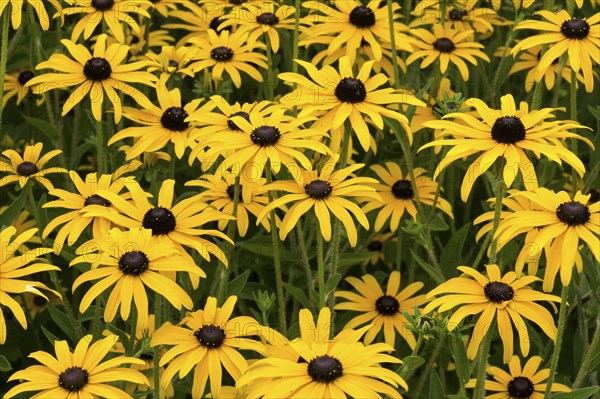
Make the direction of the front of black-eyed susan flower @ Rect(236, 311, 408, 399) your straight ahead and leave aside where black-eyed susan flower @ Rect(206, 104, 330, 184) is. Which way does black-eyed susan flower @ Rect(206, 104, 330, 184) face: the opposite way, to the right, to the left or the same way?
the same way

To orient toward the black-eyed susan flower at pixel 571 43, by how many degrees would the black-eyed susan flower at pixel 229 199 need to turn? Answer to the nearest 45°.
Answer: approximately 90° to its left

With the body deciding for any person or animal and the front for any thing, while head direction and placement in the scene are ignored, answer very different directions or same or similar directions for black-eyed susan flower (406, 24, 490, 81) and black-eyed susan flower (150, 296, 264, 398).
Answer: same or similar directions

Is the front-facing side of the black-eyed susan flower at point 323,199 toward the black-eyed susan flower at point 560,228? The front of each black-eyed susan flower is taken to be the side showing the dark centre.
no

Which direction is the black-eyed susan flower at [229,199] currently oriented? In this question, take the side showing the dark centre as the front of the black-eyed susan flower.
toward the camera

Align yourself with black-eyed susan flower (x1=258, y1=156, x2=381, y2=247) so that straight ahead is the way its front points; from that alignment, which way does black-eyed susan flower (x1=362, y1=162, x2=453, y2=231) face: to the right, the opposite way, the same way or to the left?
the same way

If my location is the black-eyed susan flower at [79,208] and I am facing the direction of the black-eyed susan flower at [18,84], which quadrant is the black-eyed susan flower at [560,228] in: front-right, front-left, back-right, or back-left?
back-right

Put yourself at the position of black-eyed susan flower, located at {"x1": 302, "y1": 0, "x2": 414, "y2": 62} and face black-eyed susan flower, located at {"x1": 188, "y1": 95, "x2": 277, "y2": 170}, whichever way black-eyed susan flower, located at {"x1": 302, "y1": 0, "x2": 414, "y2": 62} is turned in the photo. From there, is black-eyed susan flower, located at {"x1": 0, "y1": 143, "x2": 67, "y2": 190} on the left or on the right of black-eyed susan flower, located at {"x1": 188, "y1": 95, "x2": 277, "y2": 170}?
right

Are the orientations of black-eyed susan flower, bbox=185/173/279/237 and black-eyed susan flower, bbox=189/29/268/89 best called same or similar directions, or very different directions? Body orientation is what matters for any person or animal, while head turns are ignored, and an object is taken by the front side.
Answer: same or similar directions

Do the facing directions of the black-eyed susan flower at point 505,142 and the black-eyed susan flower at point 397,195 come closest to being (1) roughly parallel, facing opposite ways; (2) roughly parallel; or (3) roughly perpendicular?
roughly parallel

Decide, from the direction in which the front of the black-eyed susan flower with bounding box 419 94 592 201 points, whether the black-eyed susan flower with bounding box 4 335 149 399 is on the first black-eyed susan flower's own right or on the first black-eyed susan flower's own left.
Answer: on the first black-eyed susan flower's own right

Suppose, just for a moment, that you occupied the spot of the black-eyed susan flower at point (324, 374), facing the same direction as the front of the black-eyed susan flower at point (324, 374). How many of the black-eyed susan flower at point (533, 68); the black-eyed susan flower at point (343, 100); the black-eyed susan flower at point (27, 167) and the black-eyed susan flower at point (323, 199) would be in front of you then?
0

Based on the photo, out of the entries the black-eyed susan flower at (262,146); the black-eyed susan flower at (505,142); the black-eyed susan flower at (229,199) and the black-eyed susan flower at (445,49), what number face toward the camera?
4

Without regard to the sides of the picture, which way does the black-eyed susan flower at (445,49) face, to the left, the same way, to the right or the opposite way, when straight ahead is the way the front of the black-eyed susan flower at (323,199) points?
the same way

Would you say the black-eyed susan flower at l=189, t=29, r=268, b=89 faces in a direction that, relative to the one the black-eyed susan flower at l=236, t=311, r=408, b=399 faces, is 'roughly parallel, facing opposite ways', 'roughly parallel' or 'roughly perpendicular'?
roughly parallel

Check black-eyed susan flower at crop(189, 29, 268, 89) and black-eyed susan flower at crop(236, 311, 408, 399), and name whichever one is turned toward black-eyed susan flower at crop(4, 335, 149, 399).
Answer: black-eyed susan flower at crop(189, 29, 268, 89)

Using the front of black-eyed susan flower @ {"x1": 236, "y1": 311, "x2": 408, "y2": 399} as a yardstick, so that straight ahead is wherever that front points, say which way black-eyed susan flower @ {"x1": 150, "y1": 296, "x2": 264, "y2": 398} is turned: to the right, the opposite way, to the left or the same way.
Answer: the same way

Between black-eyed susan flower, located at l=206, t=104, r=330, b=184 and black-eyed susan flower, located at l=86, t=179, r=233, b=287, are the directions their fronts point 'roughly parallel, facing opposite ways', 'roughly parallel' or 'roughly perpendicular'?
roughly parallel

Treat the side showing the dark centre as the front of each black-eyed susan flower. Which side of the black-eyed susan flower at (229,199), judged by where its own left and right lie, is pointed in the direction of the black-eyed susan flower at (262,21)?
back

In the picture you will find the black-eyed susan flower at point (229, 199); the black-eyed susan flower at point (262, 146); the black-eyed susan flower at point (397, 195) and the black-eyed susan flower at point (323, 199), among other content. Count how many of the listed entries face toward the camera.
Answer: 4
